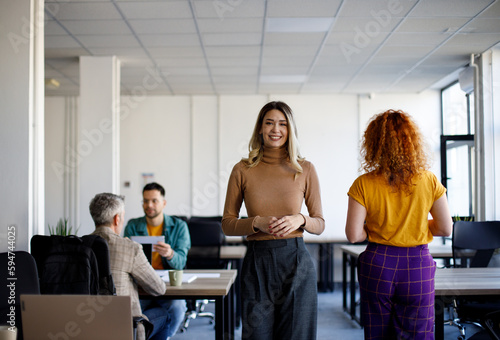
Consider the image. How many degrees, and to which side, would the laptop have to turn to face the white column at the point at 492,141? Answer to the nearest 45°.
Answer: approximately 45° to its right

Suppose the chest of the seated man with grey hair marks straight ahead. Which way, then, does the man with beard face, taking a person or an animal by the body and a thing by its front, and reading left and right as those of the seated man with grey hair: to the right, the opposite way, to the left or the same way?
the opposite way

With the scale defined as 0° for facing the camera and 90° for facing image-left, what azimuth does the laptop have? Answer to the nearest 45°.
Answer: approximately 180°

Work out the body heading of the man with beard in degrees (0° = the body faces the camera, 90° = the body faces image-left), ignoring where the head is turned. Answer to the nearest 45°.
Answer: approximately 45°

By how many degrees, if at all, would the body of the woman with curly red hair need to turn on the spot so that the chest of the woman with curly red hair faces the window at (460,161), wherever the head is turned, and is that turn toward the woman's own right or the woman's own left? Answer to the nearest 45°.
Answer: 0° — they already face it

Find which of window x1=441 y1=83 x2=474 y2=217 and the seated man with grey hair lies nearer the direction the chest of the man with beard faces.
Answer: the seated man with grey hair

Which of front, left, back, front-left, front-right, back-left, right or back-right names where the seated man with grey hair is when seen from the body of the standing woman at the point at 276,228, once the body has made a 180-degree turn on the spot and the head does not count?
front-left

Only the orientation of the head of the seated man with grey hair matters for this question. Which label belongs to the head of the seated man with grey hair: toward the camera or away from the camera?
away from the camera

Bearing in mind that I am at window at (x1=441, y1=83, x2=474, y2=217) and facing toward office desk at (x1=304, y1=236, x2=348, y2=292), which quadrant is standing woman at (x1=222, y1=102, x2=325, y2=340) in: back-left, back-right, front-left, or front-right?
front-left

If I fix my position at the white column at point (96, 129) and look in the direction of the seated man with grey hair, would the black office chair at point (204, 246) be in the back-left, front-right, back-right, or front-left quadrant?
front-left

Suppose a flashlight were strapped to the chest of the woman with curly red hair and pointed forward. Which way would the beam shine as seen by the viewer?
away from the camera

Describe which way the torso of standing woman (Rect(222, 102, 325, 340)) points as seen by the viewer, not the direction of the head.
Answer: toward the camera

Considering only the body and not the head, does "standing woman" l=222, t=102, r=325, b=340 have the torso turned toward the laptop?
no

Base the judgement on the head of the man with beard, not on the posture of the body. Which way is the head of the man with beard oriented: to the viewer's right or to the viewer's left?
to the viewer's left

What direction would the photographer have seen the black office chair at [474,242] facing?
facing the viewer

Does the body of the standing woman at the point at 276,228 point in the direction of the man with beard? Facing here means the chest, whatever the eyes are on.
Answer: no

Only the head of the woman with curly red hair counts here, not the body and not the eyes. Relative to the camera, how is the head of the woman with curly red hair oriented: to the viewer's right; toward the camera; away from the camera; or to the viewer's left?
away from the camera
